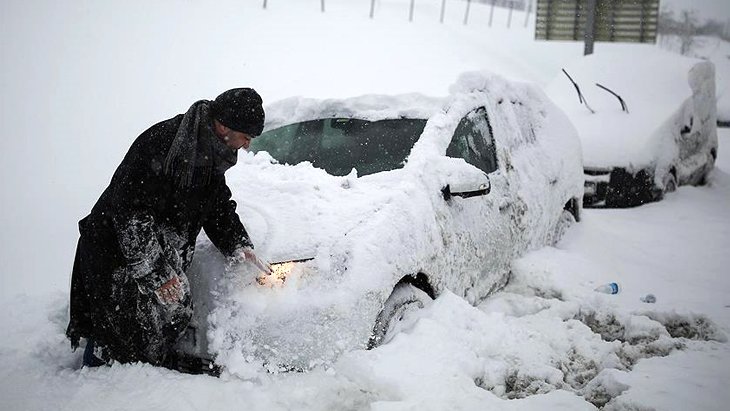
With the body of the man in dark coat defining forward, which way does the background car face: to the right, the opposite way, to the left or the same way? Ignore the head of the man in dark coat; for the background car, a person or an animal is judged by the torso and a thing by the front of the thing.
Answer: to the right

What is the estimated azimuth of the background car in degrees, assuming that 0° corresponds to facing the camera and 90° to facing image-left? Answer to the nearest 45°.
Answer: approximately 45°

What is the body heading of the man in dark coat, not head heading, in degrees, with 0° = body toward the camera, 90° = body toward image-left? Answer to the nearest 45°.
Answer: approximately 270°

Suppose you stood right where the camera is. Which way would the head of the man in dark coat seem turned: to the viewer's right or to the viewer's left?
to the viewer's right

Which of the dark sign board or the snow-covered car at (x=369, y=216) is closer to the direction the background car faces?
the snow-covered car

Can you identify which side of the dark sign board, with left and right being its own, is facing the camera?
back

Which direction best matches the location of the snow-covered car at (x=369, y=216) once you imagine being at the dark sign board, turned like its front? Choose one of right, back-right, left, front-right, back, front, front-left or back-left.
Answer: back

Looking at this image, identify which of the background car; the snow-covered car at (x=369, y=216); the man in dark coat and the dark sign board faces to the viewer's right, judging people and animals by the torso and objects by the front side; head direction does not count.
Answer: the man in dark coat

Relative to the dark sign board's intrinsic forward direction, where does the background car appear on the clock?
The background car is roughly at 6 o'clock from the dark sign board.

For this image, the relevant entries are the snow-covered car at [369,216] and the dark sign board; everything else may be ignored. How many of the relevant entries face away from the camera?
1
